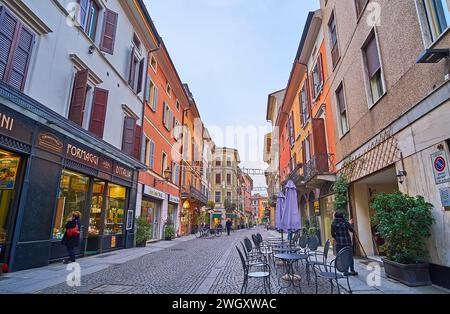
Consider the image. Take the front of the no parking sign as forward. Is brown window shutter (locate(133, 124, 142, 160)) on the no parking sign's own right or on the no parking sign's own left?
on the no parking sign's own right

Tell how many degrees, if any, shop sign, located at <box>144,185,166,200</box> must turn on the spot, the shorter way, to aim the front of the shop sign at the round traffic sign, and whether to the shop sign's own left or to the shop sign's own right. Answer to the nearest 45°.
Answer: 0° — it already faces it

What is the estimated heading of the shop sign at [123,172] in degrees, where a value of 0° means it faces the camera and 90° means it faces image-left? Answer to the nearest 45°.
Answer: approximately 315°

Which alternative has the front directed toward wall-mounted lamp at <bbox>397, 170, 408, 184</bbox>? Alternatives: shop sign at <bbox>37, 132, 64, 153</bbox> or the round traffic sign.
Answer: the shop sign

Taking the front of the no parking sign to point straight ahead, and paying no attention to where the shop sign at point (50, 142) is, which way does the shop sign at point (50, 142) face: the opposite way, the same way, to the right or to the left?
the opposite way

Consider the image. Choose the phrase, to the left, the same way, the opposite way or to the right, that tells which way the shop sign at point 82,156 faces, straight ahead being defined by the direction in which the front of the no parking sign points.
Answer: the opposite way

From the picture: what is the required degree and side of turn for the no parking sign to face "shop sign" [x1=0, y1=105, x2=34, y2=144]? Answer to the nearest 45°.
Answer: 0° — it already faces it

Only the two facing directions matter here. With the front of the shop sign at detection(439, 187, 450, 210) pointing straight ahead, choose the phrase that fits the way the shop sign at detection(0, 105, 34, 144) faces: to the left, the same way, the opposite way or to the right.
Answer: the opposite way

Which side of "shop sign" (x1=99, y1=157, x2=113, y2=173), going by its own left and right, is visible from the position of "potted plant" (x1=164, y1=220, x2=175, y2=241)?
left

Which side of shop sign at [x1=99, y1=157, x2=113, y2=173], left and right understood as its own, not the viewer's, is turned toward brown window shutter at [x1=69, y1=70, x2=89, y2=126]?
right

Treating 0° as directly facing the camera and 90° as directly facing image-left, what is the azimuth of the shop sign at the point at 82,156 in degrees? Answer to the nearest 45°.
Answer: approximately 315°

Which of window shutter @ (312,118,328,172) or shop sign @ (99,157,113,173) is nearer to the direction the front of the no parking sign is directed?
the shop sign

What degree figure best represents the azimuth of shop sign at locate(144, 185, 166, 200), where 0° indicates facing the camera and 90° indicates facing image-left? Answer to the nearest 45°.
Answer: approximately 315°
